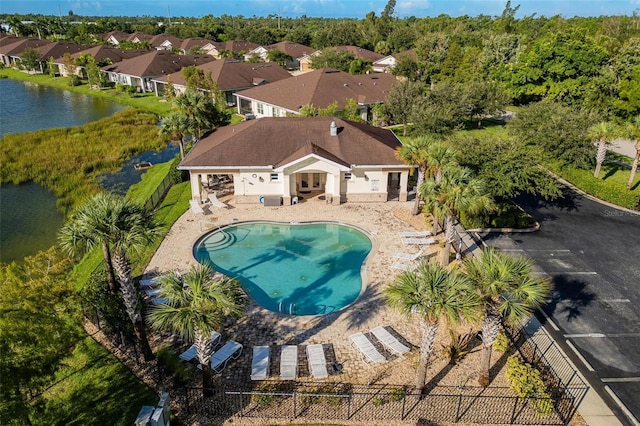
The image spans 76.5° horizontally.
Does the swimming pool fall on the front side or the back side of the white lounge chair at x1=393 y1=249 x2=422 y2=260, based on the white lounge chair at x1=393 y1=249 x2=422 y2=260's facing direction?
on the front side

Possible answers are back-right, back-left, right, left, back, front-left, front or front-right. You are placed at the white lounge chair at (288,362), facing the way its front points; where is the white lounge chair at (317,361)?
right

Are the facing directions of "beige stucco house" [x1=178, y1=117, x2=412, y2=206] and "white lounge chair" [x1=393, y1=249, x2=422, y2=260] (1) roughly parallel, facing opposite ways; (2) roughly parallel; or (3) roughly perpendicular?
roughly perpendicular

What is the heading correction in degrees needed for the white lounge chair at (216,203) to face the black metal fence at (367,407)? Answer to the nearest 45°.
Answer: approximately 45° to its right

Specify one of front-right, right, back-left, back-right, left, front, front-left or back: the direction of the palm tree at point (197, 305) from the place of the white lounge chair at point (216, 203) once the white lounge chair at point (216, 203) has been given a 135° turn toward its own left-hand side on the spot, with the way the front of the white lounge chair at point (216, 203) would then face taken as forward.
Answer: back

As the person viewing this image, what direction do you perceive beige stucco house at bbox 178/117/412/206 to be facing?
facing the viewer

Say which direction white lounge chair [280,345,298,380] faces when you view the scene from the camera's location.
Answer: facing away from the viewer

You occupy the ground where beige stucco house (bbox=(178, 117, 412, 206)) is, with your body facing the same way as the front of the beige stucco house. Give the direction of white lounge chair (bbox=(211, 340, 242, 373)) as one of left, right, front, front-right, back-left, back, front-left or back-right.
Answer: front

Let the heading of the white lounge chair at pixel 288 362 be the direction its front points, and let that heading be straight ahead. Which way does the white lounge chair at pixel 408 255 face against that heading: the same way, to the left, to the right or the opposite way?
to the left

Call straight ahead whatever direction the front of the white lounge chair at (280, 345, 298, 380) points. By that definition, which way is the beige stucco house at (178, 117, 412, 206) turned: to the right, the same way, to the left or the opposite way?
the opposite way

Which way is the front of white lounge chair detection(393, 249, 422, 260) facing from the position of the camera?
facing to the left of the viewer

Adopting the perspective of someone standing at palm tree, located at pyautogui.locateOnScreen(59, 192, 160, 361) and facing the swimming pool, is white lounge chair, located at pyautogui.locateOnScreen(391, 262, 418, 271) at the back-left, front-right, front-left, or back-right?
front-right

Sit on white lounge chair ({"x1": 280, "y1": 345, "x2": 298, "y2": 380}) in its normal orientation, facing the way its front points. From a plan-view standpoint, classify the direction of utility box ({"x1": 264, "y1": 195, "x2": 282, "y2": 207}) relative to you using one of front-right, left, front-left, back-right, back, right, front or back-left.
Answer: front

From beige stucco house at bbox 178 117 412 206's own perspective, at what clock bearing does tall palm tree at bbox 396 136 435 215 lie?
The tall palm tree is roughly at 10 o'clock from the beige stucco house.

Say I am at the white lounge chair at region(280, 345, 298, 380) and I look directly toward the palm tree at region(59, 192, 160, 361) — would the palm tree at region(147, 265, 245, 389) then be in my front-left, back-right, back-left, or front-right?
front-left

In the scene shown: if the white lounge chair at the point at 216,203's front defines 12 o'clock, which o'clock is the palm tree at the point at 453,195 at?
The palm tree is roughly at 12 o'clock from the white lounge chair.

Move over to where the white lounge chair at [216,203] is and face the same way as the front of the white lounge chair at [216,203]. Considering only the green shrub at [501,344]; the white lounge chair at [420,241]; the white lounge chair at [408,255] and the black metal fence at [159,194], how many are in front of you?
3

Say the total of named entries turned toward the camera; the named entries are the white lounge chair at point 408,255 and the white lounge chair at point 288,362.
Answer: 0
